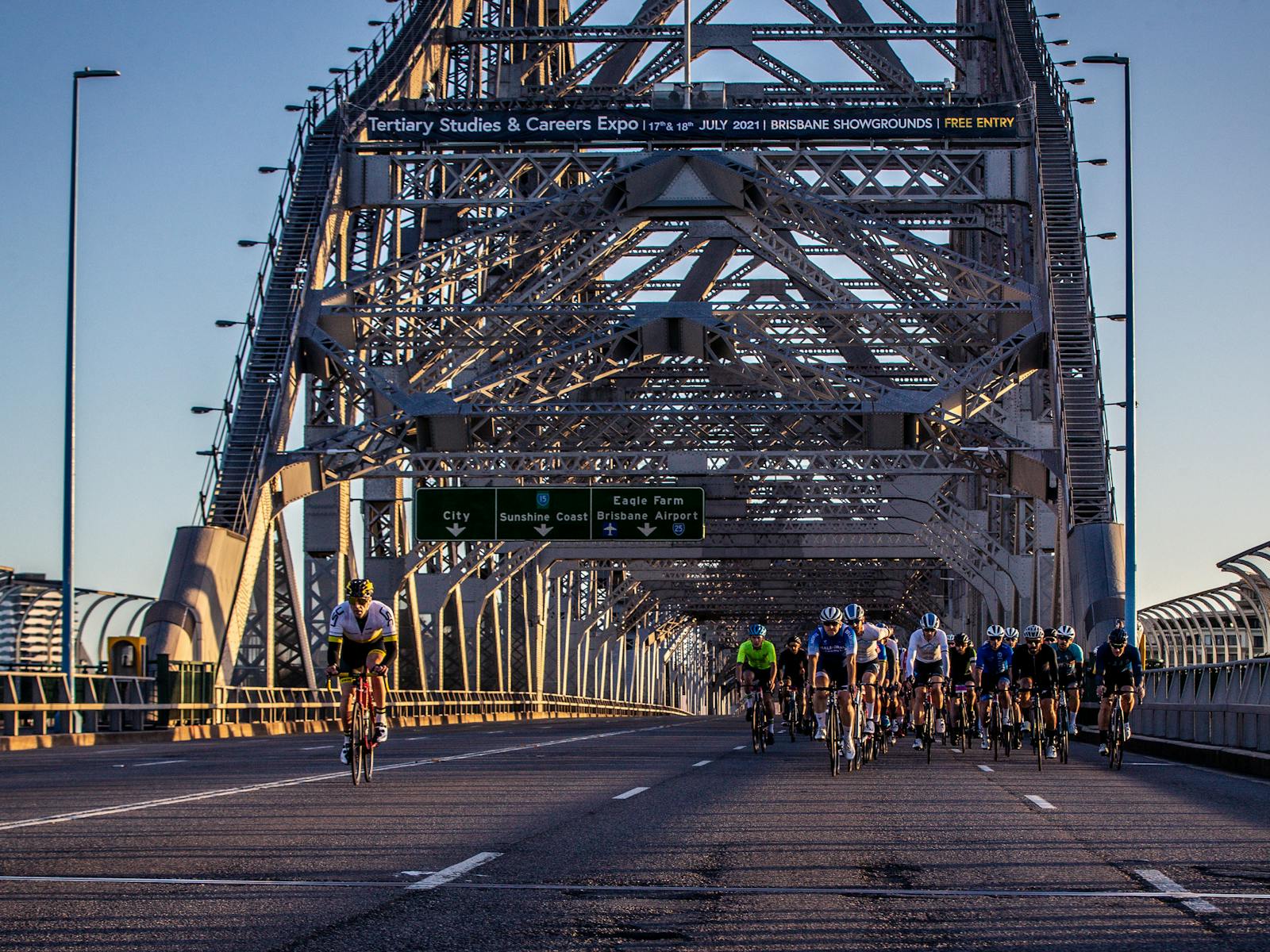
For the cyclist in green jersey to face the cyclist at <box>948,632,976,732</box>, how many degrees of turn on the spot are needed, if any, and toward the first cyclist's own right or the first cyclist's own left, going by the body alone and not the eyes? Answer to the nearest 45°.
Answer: approximately 135° to the first cyclist's own left

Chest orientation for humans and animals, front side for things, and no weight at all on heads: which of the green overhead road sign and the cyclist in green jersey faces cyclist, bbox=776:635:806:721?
the green overhead road sign

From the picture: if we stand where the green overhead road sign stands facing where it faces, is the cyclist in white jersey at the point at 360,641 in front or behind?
in front

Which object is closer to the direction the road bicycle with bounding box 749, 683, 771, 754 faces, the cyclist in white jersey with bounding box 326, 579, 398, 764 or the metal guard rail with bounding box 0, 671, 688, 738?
the cyclist in white jersey

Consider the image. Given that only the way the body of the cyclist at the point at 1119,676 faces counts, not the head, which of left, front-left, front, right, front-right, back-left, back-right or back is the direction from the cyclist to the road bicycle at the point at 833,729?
front-right

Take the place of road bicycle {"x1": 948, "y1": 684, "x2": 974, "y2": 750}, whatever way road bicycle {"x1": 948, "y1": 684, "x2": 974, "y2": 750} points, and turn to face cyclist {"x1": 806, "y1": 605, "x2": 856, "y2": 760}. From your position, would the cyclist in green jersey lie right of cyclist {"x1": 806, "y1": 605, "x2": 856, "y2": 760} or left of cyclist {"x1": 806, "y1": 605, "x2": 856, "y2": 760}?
right

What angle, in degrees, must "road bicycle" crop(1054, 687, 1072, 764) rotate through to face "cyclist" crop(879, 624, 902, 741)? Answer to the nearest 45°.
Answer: approximately 135° to its right
